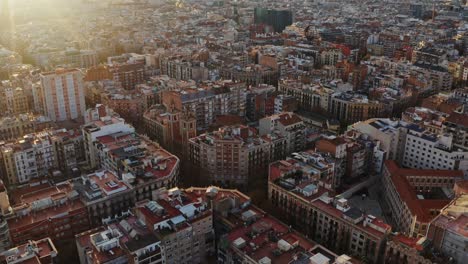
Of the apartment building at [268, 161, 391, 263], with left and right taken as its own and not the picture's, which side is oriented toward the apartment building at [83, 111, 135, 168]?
right

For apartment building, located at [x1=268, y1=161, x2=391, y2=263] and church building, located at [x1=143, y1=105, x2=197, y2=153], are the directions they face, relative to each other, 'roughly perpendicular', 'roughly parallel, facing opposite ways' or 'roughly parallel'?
roughly parallel

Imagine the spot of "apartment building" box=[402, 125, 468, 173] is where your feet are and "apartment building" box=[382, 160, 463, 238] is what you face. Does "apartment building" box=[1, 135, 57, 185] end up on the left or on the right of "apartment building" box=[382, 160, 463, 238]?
right

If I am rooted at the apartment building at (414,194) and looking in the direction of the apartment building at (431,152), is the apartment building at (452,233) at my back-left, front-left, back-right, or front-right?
back-right

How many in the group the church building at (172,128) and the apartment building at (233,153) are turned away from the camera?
0

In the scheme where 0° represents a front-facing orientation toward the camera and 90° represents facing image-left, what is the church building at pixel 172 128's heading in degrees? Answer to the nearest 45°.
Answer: approximately 45°

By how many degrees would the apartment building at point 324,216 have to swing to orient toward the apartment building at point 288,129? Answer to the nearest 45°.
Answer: approximately 135° to its right

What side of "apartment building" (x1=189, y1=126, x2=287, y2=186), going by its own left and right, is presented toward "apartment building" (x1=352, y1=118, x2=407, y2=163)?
left

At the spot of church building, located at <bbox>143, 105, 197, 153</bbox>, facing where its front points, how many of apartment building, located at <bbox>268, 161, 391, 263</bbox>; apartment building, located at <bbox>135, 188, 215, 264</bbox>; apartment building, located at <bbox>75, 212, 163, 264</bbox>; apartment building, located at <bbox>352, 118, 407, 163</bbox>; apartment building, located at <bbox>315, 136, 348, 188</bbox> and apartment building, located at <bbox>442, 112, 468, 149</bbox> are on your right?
0

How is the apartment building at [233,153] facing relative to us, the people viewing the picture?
facing the viewer

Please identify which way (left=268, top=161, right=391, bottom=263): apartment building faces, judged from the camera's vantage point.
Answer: facing the viewer and to the left of the viewer

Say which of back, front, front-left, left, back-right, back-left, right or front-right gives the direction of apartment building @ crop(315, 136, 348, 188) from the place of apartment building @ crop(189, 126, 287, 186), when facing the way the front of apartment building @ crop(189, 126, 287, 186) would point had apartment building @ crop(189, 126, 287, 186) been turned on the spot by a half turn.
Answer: right

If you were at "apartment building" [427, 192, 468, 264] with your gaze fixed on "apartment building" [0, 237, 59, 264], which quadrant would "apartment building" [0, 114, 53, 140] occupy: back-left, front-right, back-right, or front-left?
front-right

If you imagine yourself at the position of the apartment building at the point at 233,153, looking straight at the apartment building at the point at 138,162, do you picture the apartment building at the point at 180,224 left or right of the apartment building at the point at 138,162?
left

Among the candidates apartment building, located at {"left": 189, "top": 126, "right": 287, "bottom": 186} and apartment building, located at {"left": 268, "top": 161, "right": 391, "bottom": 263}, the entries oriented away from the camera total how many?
0

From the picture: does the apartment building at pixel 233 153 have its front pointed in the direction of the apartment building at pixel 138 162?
no

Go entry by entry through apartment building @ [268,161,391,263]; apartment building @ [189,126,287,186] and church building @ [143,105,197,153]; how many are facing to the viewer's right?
0

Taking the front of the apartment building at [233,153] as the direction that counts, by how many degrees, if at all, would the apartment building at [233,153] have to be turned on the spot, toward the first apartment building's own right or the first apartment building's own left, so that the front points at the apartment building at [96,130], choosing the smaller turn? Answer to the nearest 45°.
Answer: approximately 90° to the first apartment building's own right

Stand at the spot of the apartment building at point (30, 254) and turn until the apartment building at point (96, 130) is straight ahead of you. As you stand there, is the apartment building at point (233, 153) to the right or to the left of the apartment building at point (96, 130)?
right

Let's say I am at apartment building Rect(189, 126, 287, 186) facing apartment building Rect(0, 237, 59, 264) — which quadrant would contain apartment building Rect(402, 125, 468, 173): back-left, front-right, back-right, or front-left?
back-left
